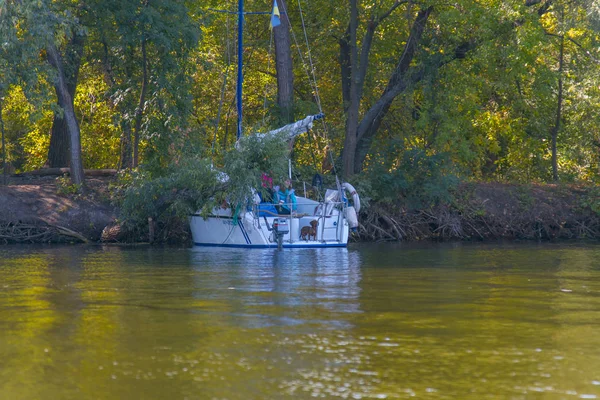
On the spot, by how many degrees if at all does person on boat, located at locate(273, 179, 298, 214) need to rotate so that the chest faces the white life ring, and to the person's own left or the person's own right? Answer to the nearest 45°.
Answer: approximately 90° to the person's own left

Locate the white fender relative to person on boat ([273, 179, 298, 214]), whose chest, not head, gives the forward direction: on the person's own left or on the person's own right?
on the person's own left

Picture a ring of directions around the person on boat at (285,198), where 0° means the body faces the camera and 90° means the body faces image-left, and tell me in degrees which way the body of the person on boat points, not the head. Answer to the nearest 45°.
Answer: approximately 0°

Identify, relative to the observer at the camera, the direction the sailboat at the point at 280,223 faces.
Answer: facing away from the viewer and to the left of the viewer
